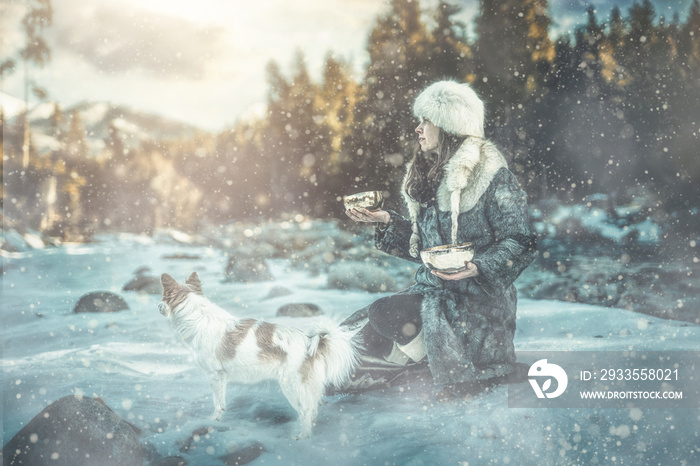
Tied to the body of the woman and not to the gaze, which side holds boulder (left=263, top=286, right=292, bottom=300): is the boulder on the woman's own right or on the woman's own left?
on the woman's own right

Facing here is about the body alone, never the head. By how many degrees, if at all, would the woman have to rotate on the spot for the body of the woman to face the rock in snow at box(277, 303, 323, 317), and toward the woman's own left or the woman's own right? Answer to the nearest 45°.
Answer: approximately 90° to the woman's own right

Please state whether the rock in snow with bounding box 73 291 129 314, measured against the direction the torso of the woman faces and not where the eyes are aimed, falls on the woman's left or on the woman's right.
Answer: on the woman's right

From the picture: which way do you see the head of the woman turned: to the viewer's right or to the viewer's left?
to the viewer's left

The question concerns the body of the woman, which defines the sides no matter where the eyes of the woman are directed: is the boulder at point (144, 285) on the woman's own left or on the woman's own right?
on the woman's own right

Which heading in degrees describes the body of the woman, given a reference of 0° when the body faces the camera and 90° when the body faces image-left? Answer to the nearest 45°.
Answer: approximately 45°

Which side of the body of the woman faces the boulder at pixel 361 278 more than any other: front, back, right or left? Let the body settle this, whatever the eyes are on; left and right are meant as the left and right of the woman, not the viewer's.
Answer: right

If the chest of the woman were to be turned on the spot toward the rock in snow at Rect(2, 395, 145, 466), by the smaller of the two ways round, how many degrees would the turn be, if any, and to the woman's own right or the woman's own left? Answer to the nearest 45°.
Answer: approximately 45° to the woman's own right
